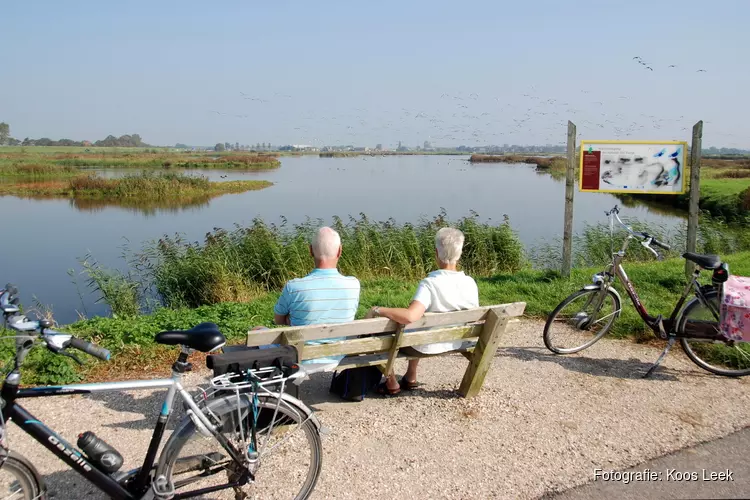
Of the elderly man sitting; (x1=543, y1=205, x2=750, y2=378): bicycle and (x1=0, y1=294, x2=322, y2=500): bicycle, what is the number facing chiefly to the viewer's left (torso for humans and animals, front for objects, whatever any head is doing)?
2

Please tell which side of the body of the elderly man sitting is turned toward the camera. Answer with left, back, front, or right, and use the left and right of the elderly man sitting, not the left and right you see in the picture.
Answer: back

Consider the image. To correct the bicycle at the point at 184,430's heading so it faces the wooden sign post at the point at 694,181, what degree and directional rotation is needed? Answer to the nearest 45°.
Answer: approximately 135° to its right

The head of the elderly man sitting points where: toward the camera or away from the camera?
away from the camera

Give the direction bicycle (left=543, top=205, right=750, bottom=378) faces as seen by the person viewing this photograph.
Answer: facing to the left of the viewer

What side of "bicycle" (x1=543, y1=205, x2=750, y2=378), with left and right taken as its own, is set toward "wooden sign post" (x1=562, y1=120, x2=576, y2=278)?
right

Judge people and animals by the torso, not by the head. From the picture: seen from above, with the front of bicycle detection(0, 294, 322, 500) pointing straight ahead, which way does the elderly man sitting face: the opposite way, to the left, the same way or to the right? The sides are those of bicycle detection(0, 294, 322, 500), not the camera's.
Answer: to the right

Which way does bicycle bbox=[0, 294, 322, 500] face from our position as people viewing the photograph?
facing to the left of the viewer

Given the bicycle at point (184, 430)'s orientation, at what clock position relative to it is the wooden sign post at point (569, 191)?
The wooden sign post is roughly at 5 o'clock from the bicycle.

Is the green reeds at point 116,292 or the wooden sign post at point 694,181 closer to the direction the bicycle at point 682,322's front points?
the green reeds

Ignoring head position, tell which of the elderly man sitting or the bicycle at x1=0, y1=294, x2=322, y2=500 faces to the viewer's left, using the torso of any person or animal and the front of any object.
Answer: the bicycle
